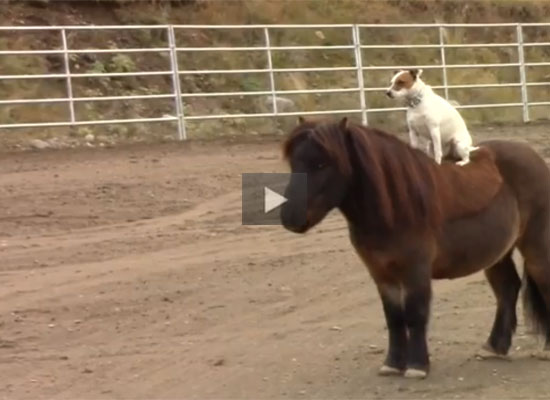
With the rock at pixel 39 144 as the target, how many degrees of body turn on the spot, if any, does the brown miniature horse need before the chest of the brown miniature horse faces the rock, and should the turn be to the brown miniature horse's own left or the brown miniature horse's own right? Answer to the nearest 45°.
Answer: approximately 90° to the brown miniature horse's own right

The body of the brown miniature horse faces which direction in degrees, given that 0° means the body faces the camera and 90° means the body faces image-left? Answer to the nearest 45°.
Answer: approximately 45°

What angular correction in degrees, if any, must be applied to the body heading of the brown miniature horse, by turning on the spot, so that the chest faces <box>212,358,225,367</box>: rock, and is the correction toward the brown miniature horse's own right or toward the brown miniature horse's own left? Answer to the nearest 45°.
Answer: approximately 45° to the brown miniature horse's own right
